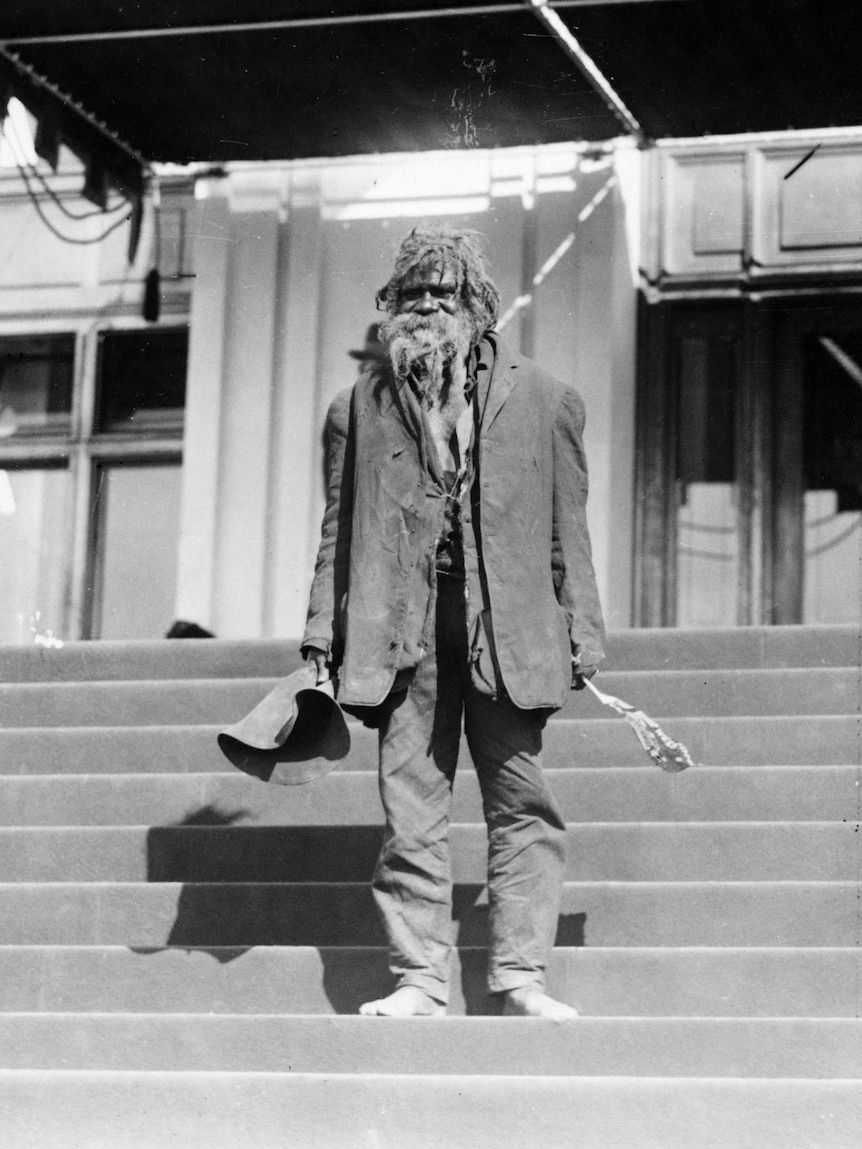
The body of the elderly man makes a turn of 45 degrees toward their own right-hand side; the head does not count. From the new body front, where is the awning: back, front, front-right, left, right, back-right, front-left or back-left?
back-right

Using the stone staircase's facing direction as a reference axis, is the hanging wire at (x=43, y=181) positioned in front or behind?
behind

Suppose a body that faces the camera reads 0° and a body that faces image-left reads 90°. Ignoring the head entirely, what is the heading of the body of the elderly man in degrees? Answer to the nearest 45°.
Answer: approximately 0°

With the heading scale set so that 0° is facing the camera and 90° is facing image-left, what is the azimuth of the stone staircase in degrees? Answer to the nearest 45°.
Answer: approximately 0°
